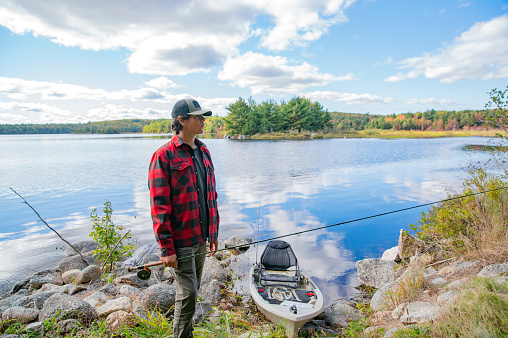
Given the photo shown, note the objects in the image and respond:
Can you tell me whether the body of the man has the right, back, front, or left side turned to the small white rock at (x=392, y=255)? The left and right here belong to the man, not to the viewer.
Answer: left

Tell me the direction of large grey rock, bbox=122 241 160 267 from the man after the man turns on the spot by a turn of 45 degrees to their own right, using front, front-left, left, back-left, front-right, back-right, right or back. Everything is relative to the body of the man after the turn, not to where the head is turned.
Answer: back

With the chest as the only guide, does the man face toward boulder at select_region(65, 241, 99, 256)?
no

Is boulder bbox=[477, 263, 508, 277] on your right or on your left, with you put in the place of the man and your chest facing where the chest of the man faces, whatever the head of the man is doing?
on your left

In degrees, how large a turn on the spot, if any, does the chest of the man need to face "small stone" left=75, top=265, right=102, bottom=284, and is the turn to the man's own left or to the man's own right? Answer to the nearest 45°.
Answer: approximately 180°

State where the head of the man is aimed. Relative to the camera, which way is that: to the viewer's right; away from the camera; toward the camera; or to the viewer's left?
to the viewer's right

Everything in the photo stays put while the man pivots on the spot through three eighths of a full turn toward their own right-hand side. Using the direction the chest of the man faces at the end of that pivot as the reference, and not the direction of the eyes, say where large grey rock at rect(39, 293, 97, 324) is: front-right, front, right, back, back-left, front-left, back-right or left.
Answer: front-right

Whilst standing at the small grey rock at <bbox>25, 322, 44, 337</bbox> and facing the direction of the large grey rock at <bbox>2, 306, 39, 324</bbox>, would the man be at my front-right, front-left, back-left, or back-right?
back-right

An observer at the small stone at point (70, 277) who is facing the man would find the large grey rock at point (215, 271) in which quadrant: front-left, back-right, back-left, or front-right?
front-left

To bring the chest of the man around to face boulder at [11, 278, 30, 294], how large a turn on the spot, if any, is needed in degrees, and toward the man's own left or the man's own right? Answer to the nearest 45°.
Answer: approximately 180°

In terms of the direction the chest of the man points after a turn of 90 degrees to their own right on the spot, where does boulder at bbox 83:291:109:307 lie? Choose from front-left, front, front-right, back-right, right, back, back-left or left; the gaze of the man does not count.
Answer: right

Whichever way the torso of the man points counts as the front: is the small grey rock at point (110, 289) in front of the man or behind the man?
behind

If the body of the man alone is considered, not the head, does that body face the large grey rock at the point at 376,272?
no

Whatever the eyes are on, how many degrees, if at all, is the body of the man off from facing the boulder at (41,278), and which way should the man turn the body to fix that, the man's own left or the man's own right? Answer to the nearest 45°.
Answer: approximately 180°

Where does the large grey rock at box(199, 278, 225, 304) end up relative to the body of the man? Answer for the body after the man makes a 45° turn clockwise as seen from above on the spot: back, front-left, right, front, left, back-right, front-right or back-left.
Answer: back

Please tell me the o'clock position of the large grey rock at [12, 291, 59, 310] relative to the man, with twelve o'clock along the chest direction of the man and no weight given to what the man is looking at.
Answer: The large grey rock is roughly at 6 o'clock from the man.

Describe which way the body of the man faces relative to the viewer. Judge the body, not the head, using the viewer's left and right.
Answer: facing the viewer and to the right of the viewer

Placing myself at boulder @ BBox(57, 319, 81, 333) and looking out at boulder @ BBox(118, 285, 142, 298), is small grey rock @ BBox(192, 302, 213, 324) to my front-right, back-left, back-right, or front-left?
front-right
